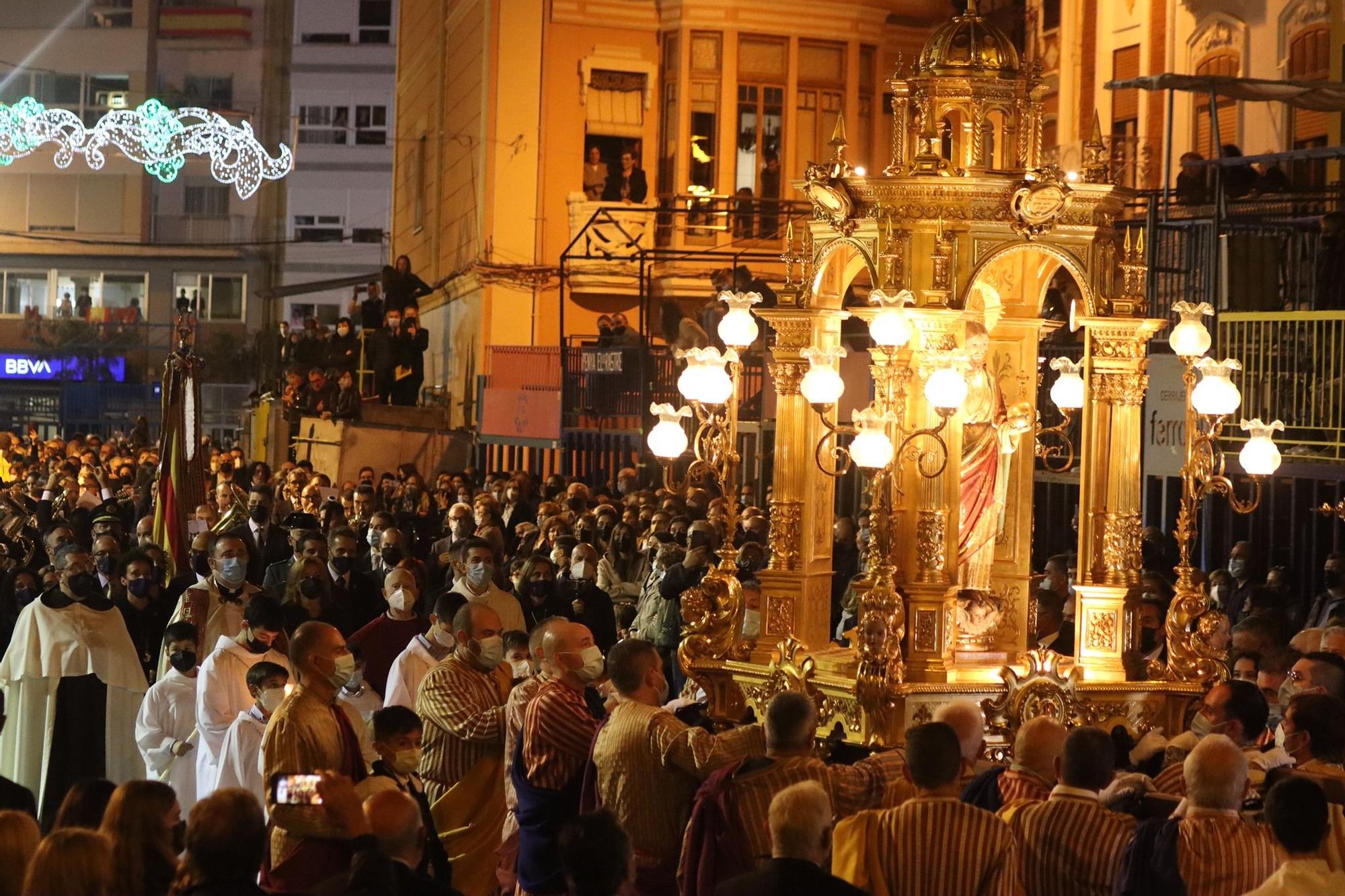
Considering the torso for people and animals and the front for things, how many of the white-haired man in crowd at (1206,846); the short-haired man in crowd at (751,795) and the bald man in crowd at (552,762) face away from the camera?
2

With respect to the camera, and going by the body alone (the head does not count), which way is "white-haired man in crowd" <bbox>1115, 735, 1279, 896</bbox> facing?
away from the camera

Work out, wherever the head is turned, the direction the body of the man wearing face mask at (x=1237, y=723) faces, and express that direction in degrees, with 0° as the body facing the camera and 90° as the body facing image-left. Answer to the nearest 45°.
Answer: approximately 90°

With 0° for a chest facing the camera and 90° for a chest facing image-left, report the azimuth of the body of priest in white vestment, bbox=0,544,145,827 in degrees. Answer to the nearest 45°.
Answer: approximately 0°

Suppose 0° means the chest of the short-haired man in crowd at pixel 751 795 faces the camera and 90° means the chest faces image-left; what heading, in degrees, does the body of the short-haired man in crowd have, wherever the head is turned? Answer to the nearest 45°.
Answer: approximately 180°

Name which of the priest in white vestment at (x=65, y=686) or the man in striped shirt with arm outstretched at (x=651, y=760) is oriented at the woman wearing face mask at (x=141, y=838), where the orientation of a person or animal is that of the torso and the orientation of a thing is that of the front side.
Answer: the priest in white vestment
